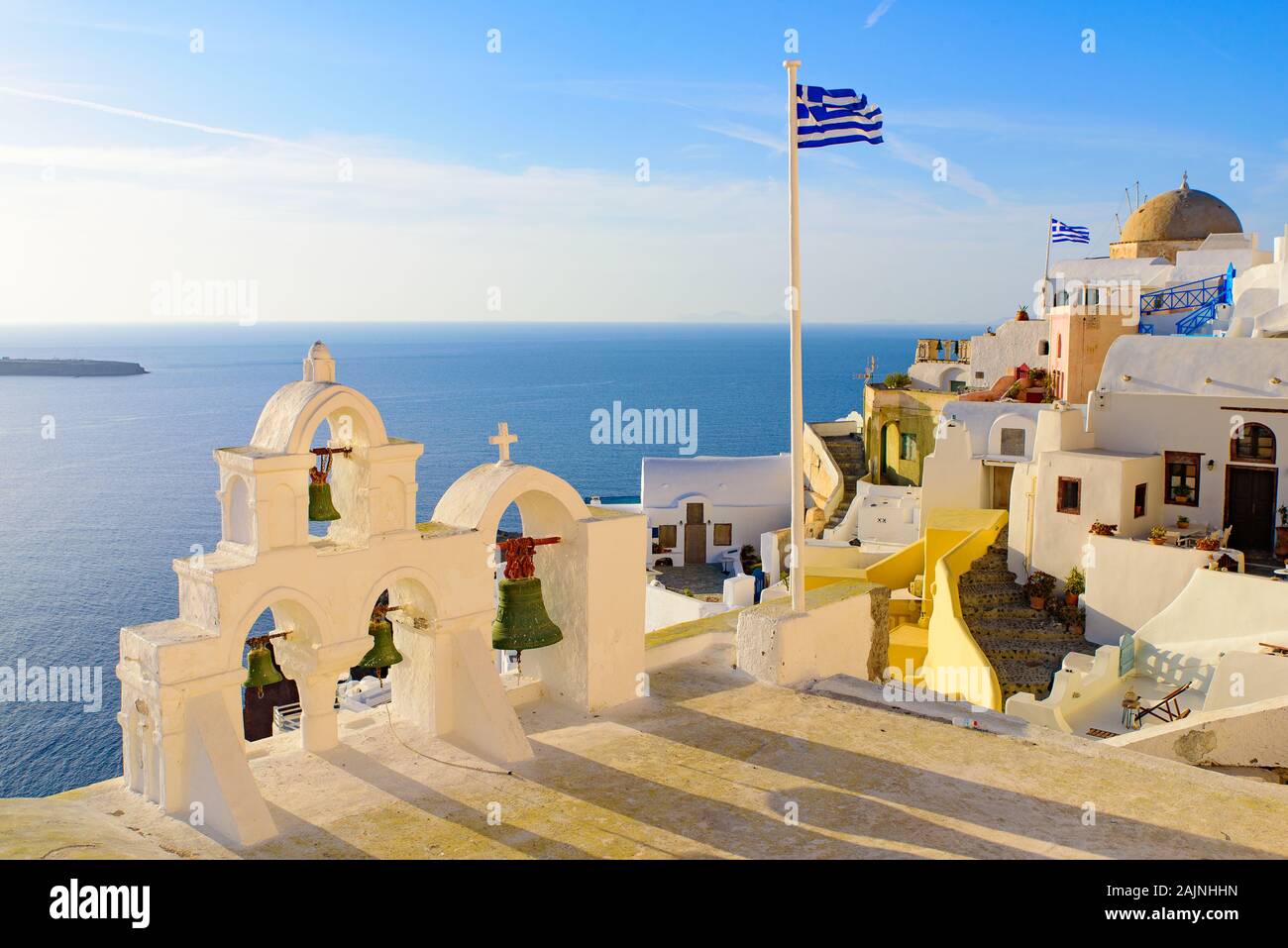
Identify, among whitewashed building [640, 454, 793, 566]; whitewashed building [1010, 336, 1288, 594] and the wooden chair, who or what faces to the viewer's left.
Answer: the wooden chair

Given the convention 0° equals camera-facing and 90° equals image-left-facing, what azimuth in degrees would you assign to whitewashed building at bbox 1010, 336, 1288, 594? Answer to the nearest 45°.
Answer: approximately 0°

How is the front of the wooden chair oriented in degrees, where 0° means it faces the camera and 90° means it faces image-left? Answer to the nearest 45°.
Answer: approximately 90°

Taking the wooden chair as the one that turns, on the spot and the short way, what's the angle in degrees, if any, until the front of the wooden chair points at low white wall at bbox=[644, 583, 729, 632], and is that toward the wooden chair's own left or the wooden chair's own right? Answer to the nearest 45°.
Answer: approximately 45° to the wooden chair's own right

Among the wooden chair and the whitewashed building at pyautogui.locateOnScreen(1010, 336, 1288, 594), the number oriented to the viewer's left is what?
1
